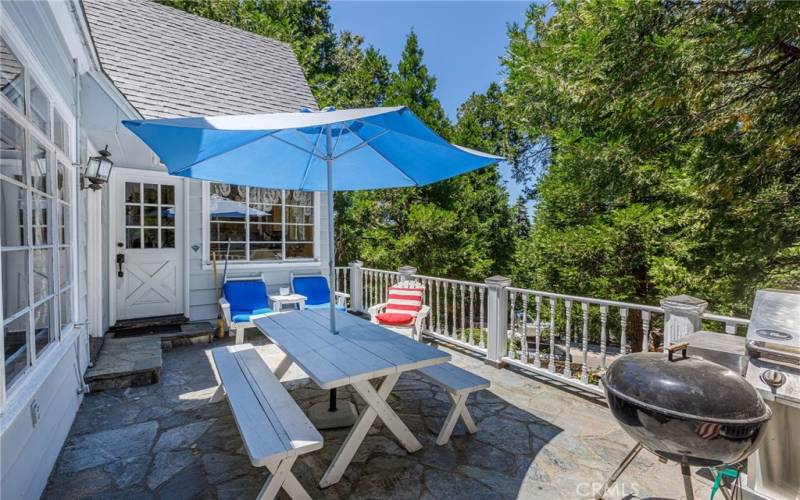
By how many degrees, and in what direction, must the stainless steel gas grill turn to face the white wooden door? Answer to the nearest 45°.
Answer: approximately 45° to its right

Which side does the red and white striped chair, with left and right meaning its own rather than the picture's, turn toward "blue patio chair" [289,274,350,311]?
right

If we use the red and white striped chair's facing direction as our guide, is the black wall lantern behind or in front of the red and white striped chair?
in front

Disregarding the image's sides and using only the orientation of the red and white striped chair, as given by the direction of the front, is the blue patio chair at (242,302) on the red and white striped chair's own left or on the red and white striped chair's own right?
on the red and white striped chair's own right

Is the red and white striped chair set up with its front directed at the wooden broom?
no

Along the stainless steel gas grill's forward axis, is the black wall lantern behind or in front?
in front

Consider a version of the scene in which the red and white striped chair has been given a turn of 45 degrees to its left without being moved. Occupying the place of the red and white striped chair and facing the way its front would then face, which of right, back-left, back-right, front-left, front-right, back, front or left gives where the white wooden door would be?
right

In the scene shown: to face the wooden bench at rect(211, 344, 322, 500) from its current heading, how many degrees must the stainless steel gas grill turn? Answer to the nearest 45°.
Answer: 0° — it already faces it

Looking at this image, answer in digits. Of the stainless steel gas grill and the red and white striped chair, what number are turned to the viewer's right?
0

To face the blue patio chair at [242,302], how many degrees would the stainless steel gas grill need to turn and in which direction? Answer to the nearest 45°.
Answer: approximately 45° to its right

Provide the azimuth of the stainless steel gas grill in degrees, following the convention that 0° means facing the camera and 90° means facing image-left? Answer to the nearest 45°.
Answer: approximately 45°

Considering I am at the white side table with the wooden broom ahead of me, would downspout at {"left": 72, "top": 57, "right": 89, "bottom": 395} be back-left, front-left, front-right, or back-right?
front-left
